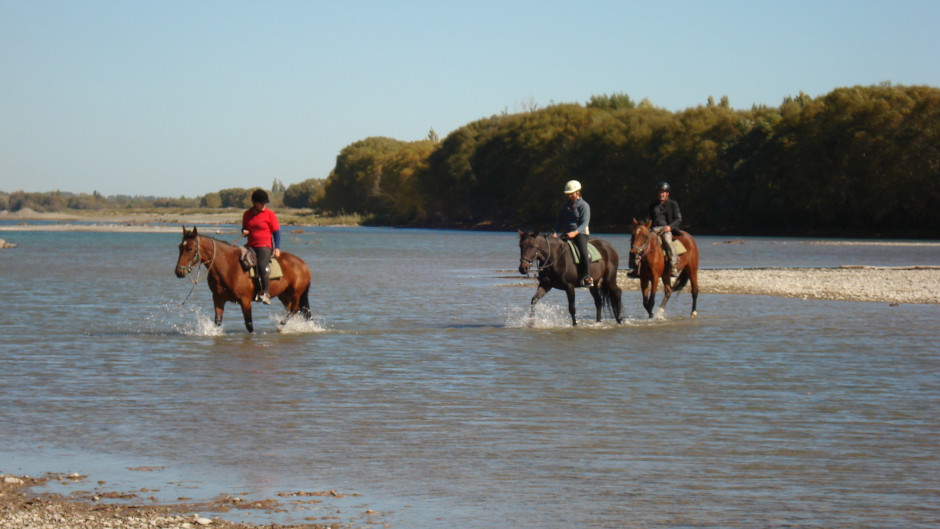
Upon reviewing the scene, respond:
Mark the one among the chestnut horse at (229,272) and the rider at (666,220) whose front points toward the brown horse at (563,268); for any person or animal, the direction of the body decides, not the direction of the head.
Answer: the rider

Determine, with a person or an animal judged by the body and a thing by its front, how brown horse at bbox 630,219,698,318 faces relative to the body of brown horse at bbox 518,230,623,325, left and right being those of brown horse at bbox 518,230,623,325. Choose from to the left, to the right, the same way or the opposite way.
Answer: the same way

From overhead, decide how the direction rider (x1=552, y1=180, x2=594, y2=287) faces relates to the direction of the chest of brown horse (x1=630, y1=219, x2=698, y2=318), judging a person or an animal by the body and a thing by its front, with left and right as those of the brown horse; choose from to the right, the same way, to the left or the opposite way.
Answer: the same way

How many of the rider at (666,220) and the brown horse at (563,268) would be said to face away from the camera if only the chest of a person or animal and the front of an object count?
0

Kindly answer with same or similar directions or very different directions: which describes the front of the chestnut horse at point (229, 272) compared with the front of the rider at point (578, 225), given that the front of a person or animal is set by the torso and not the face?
same or similar directions

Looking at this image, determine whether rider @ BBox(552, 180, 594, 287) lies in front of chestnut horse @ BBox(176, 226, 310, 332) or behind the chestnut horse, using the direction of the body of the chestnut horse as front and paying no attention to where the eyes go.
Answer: behind

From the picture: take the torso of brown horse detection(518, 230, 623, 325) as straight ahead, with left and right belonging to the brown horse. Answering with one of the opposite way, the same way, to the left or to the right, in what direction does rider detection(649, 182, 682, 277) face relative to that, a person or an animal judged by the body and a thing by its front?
the same way

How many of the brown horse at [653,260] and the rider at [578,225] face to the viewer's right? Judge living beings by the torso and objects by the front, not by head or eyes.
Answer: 0

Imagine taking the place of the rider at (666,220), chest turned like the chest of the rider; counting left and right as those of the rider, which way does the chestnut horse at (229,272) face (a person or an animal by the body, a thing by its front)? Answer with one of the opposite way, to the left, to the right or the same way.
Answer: the same way

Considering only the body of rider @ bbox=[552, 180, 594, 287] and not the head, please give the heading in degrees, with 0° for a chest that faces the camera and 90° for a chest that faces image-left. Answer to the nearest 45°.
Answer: approximately 45°

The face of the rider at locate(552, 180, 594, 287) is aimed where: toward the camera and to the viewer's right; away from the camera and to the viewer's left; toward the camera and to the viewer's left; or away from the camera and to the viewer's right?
toward the camera and to the viewer's left

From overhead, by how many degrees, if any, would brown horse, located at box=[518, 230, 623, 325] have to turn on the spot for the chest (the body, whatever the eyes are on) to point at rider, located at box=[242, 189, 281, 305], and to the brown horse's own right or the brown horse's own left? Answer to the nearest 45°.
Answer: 0° — it already faces them

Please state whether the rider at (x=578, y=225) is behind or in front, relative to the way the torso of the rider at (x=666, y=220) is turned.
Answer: in front

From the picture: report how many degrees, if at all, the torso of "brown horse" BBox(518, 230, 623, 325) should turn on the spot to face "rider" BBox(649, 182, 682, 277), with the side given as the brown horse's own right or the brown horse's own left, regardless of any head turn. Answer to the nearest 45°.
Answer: approximately 180°

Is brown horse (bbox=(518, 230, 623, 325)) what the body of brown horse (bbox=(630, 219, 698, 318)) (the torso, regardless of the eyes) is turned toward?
yes

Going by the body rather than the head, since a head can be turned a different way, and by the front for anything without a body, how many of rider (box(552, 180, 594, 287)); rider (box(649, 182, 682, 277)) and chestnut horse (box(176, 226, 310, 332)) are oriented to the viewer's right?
0

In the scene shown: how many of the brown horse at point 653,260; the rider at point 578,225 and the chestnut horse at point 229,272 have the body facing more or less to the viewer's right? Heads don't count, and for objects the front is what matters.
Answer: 0

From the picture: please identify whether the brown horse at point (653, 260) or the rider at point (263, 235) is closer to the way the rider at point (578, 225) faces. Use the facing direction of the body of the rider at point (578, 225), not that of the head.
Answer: the rider
